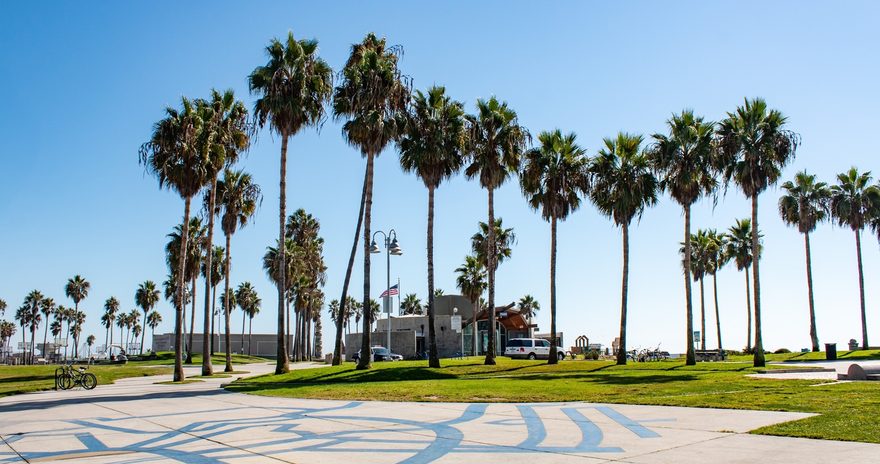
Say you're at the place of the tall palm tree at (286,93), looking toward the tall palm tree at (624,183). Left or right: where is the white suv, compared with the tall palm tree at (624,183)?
left

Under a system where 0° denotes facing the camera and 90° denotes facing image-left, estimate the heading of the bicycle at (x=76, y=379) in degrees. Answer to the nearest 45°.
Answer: approximately 90°

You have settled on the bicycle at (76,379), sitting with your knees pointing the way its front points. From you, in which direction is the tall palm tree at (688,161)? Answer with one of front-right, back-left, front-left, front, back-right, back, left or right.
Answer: back
